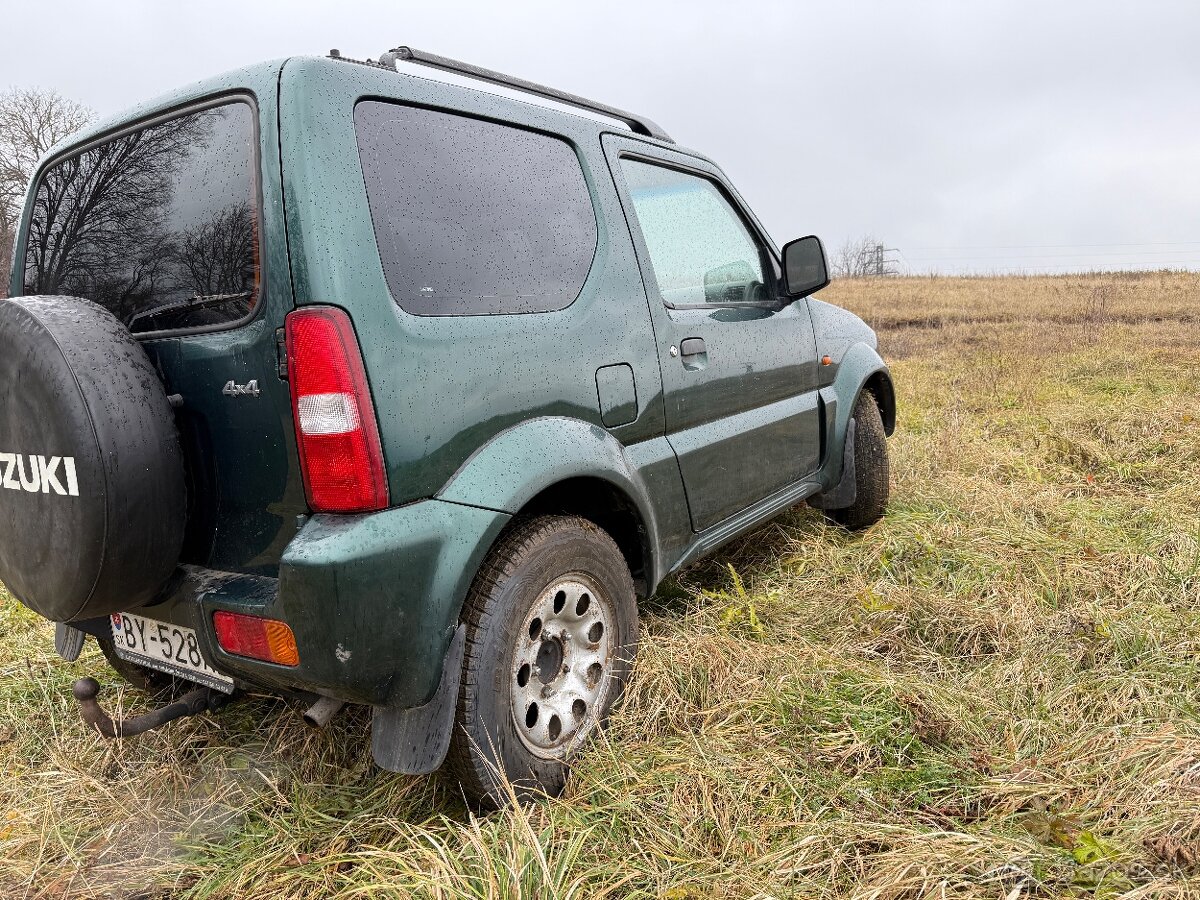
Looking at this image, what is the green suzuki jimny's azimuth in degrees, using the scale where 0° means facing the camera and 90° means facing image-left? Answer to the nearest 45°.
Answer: approximately 225°
